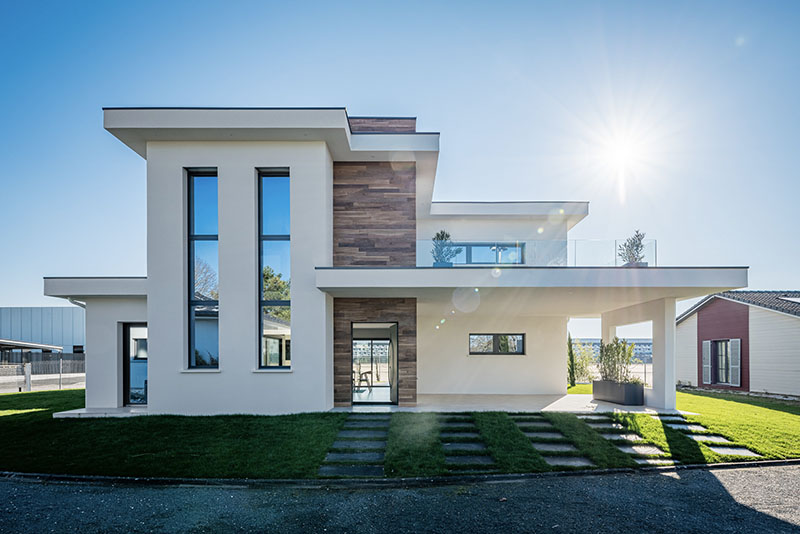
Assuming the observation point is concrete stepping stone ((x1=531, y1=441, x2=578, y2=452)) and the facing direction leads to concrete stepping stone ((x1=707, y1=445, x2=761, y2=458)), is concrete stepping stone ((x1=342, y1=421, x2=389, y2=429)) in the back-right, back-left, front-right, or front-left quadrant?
back-left

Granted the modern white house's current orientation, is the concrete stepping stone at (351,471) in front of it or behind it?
in front

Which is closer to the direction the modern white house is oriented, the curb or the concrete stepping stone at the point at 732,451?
the curb

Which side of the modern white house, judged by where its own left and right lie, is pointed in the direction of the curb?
front

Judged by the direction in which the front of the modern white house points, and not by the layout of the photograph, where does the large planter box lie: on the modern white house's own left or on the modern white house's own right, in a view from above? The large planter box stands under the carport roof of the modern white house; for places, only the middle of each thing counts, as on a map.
on the modern white house's own left

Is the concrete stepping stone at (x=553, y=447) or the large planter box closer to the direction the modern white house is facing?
the concrete stepping stone

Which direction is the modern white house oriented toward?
toward the camera

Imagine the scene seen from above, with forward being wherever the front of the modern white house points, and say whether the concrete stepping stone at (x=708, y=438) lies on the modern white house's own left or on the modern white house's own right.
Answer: on the modern white house's own left
